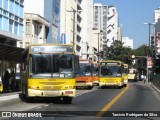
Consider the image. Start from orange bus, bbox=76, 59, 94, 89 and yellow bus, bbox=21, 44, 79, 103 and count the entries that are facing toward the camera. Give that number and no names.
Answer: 2

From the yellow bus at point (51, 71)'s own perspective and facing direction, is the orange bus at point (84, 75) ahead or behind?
behind

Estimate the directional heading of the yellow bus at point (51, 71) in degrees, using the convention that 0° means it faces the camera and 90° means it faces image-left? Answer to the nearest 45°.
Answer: approximately 0°

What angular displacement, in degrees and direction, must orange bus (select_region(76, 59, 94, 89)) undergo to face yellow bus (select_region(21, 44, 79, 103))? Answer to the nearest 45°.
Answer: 0° — it already faces it

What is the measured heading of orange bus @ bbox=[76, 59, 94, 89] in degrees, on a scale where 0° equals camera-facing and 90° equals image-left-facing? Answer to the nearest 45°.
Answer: approximately 0°

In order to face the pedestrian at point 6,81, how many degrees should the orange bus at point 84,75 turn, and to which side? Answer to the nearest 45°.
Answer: approximately 45° to its right
